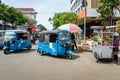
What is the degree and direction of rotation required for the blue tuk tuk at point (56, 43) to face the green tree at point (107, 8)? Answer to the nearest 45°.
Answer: approximately 90° to its left

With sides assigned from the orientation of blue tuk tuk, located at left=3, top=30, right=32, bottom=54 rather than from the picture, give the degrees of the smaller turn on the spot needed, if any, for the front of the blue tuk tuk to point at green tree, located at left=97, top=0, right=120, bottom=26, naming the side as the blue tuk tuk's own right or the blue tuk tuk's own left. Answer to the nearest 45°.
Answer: approximately 135° to the blue tuk tuk's own left

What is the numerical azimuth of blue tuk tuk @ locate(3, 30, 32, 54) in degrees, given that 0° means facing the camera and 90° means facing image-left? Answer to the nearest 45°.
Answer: approximately 45°
